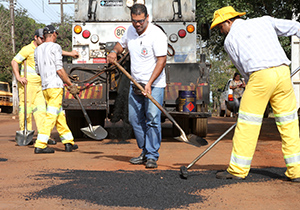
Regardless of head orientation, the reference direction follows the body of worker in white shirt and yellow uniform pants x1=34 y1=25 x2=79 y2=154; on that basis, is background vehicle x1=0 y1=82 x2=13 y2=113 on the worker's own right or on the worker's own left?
on the worker's own left

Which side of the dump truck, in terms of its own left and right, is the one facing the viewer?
back

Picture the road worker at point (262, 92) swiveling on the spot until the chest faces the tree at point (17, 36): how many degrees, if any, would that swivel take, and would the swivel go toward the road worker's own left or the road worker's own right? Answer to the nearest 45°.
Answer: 0° — they already face it

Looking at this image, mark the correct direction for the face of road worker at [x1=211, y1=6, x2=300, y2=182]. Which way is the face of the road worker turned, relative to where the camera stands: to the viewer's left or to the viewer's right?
to the viewer's left

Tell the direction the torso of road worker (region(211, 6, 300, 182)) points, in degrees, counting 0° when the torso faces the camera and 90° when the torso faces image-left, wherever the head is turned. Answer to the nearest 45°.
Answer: approximately 135°

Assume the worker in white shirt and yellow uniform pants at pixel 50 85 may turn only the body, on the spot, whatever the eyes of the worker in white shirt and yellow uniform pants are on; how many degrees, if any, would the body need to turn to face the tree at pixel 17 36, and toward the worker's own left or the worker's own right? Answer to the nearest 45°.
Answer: approximately 45° to the worker's own left

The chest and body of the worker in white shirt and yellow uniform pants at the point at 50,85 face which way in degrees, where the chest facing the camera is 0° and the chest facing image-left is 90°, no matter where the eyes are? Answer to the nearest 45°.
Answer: approximately 225°
